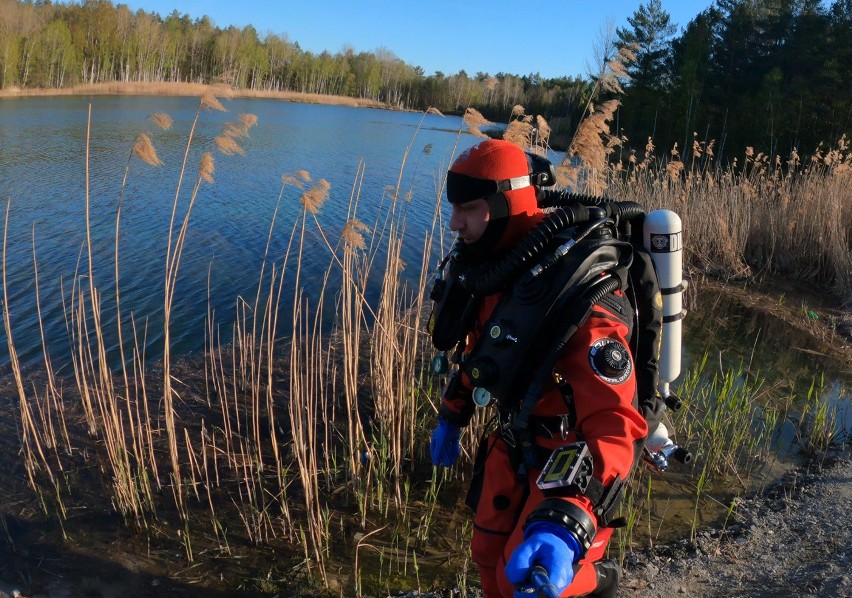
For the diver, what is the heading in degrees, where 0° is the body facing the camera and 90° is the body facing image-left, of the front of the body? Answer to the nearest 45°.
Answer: approximately 45°

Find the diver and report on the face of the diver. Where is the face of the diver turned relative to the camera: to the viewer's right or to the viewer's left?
to the viewer's left
